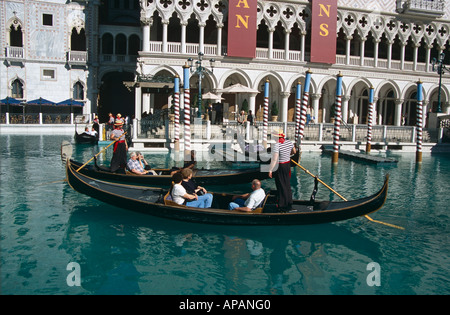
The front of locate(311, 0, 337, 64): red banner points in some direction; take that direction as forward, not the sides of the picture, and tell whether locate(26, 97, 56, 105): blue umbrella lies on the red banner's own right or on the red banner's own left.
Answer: on the red banner's own right

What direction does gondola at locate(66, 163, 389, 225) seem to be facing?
to the viewer's left

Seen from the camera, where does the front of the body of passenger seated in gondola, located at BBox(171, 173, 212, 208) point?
to the viewer's right

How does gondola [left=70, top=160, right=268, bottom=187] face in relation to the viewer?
to the viewer's right

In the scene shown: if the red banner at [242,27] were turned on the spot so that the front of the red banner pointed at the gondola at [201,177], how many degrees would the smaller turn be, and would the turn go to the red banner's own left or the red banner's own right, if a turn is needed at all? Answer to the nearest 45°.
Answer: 0° — it already faces it

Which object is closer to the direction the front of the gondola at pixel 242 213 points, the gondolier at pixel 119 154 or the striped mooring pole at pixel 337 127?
the gondolier

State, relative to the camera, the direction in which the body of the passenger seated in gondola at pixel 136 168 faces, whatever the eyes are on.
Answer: to the viewer's right

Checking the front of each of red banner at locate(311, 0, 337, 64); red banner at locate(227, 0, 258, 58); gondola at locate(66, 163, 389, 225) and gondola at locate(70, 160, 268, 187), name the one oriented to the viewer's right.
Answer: gondola at locate(70, 160, 268, 187)

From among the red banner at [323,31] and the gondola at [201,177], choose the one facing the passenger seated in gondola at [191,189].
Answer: the red banner

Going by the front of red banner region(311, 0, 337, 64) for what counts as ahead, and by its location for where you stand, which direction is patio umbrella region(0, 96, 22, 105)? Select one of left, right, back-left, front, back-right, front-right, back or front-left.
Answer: right

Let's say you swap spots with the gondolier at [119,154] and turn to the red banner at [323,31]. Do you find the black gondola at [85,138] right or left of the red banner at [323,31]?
left

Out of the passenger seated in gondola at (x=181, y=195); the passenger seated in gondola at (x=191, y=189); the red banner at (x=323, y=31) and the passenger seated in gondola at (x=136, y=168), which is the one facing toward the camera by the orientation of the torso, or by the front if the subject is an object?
the red banner
